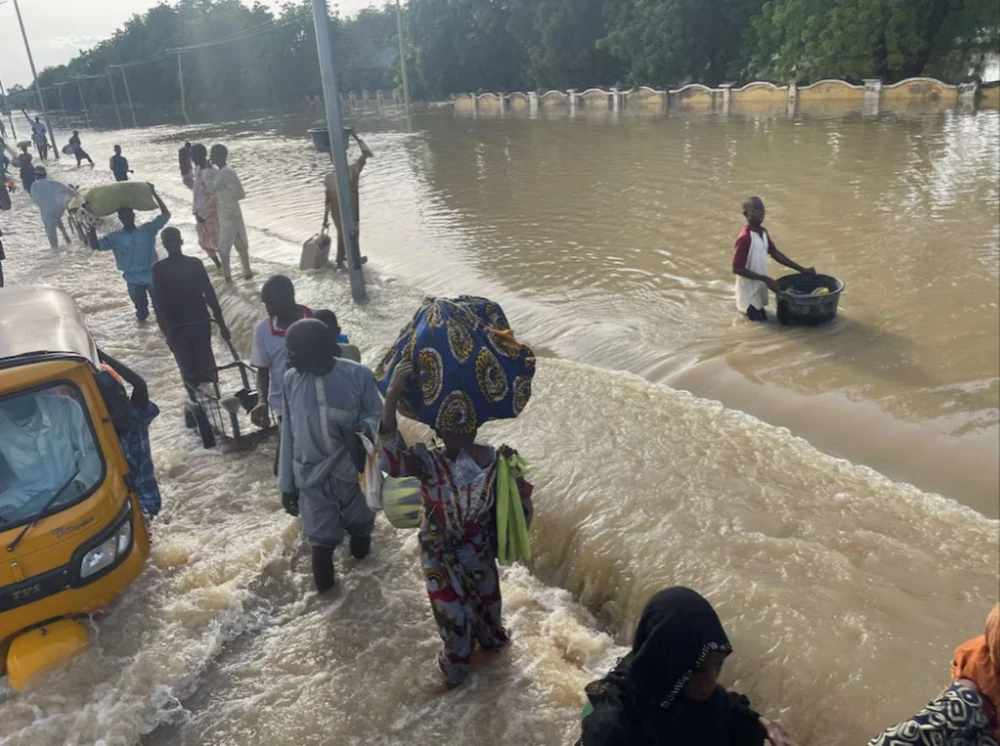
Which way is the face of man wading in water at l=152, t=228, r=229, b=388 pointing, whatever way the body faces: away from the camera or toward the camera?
away from the camera

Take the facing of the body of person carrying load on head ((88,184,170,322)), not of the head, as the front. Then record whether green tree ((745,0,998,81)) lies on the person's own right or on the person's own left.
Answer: on the person's own left

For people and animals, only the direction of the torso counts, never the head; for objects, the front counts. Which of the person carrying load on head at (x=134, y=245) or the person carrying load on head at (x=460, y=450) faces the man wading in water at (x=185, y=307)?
the person carrying load on head at (x=134, y=245)

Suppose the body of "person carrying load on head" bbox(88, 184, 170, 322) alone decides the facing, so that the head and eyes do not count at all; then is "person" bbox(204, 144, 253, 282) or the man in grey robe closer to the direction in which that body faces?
the man in grey robe

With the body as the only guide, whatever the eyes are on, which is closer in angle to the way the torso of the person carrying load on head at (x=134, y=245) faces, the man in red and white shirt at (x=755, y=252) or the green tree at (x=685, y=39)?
the man in red and white shirt
